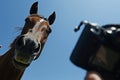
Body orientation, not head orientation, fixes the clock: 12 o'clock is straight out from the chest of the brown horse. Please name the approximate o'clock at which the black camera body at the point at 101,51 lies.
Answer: The black camera body is roughly at 12 o'clock from the brown horse.

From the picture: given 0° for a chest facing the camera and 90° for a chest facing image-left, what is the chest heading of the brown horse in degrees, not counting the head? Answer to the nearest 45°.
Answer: approximately 0°
